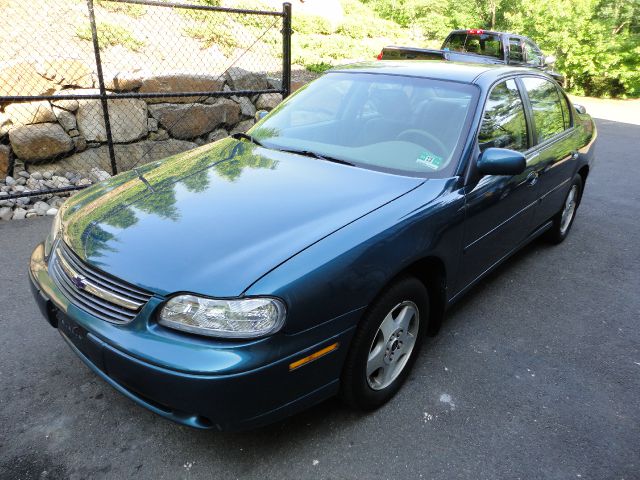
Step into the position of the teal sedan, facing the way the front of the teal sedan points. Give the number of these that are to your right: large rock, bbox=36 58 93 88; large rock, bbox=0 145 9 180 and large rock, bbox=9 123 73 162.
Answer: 3

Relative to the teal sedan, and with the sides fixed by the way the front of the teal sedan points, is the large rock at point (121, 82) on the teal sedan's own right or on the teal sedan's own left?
on the teal sedan's own right

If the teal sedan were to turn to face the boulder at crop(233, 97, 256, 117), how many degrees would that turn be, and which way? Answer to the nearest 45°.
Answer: approximately 135° to its right

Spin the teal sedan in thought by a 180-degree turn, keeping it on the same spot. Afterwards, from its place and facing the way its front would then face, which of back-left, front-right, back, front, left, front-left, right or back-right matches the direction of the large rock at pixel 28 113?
left

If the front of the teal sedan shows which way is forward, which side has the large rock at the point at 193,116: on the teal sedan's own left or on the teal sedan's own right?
on the teal sedan's own right

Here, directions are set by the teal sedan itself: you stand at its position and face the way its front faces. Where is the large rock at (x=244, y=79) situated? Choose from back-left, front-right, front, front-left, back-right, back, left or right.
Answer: back-right

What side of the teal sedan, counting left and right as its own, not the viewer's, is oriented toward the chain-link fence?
right

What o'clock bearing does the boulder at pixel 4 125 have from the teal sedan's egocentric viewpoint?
The boulder is roughly at 3 o'clock from the teal sedan.

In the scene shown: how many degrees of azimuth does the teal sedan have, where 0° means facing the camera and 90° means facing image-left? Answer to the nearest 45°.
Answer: approximately 45°

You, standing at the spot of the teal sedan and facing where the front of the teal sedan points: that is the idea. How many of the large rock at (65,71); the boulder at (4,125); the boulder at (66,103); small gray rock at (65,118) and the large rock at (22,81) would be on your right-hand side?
5

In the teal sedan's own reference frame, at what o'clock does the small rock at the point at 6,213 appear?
The small rock is roughly at 3 o'clock from the teal sedan.

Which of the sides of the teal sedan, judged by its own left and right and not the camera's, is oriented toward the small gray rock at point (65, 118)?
right

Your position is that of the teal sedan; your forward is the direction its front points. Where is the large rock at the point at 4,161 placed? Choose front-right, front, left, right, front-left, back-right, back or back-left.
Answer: right

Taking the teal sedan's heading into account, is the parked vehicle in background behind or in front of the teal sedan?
behind
